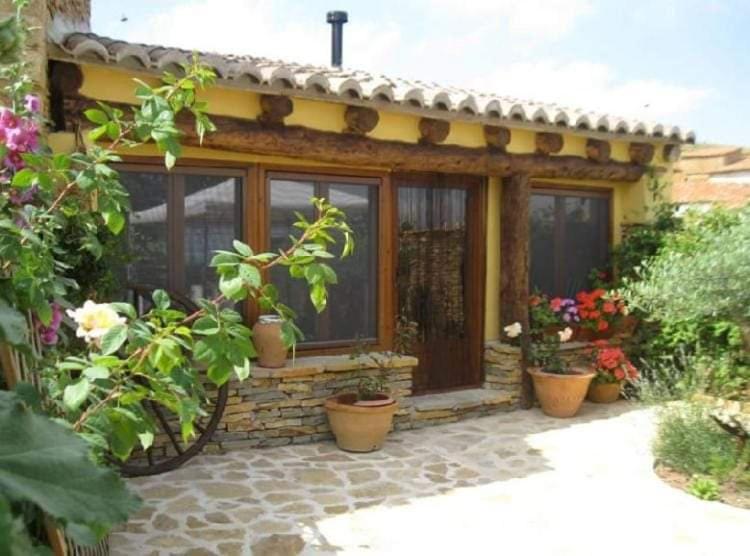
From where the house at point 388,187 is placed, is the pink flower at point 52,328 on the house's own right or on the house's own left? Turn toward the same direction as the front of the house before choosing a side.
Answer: on the house's own right

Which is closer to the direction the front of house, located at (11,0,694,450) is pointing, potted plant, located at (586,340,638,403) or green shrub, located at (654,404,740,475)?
the green shrub

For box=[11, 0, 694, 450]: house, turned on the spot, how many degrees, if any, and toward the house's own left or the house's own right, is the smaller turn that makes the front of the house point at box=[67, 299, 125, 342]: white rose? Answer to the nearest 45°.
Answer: approximately 45° to the house's own right

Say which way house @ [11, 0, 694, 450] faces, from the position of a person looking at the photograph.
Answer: facing the viewer and to the right of the viewer

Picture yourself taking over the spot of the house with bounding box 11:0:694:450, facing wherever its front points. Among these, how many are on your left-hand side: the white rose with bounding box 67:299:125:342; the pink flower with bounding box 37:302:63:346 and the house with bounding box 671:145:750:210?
1

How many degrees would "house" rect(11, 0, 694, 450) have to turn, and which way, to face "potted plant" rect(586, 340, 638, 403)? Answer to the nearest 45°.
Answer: approximately 45° to its left
